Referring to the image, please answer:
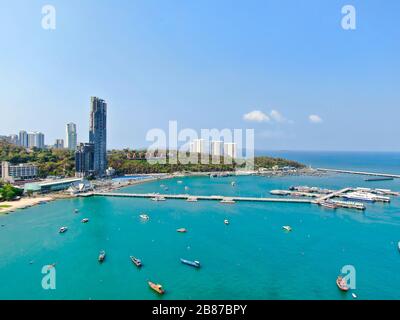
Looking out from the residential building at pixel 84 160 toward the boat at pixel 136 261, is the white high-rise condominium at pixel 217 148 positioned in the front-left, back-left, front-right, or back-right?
back-left

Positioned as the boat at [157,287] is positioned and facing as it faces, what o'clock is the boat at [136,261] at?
the boat at [136,261] is roughly at 1 o'clock from the boat at [157,287].

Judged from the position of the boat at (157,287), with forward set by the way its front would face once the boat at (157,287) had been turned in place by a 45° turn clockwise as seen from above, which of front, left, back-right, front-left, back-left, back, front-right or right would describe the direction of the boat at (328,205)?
front-right

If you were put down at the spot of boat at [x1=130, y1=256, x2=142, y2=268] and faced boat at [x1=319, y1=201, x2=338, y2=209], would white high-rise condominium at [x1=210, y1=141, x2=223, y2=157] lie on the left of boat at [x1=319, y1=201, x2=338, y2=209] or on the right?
left

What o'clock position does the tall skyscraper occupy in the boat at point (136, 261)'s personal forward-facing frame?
The tall skyscraper is roughly at 1 o'clock from the boat.

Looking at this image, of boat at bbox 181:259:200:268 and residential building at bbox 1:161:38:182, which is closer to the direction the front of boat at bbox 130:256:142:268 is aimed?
the residential building

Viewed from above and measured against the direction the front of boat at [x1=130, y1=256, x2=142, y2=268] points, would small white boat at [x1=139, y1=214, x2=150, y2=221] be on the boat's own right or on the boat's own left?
on the boat's own right

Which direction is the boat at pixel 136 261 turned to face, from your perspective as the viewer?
facing away from the viewer and to the left of the viewer

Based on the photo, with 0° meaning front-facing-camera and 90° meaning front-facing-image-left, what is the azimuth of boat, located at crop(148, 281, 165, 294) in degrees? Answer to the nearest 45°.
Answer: approximately 135°

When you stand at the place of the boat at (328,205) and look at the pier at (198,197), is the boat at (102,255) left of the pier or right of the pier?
left

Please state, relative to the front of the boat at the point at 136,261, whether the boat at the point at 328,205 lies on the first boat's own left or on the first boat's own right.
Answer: on the first boat's own right

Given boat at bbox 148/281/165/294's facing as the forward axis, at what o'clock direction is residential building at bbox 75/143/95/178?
The residential building is roughly at 1 o'clock from the boat.

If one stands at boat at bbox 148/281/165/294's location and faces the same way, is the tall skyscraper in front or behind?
in front

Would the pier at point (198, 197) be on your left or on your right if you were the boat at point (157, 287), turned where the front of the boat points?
on your right

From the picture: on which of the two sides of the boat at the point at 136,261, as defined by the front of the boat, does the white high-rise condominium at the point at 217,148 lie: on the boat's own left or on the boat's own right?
on the boat's own right

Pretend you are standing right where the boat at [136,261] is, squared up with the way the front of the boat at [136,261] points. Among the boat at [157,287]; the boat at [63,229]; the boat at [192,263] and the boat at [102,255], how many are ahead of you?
2

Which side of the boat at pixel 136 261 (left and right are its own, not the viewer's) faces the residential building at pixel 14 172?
front
